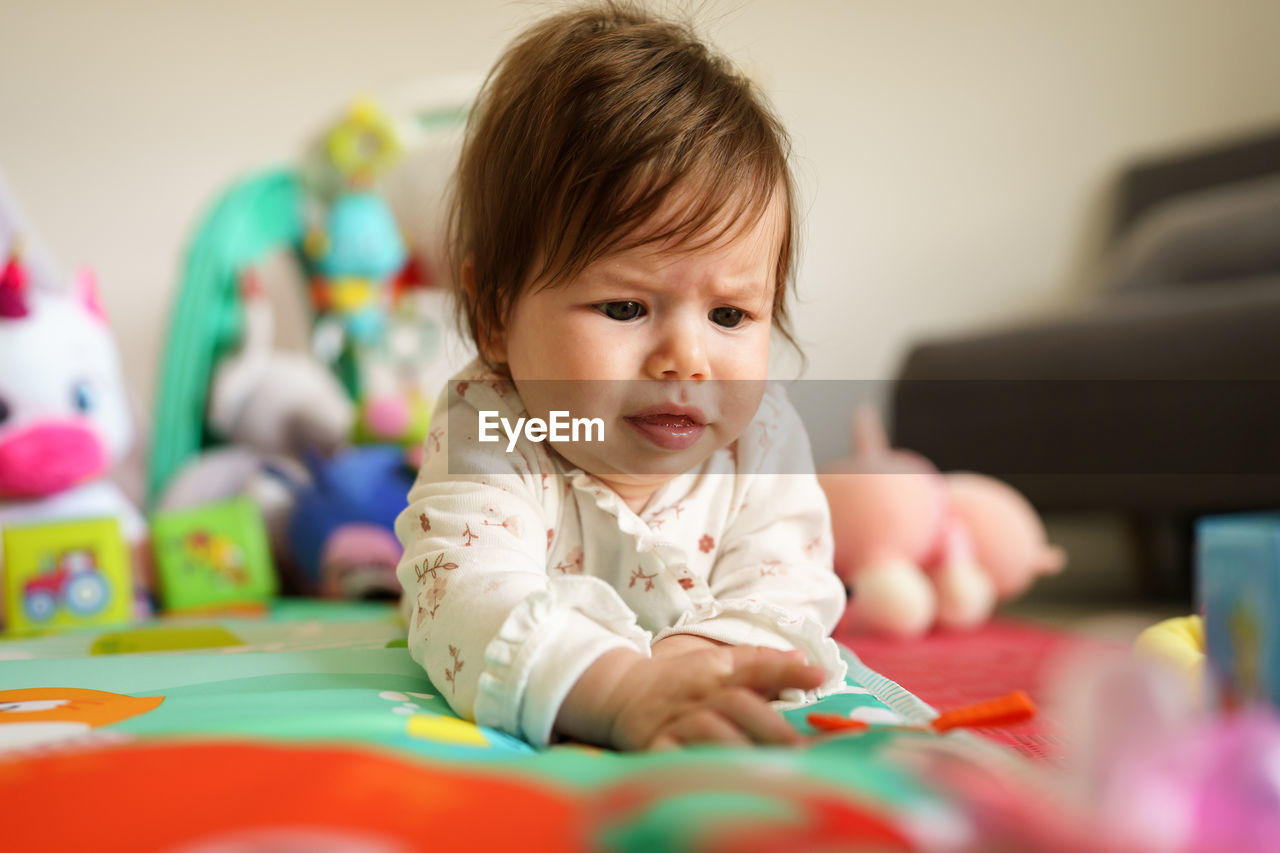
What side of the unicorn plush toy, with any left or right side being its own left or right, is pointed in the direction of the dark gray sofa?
left

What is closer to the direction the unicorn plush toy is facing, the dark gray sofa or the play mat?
the play mat

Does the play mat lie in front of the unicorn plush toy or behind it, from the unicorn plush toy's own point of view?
in front

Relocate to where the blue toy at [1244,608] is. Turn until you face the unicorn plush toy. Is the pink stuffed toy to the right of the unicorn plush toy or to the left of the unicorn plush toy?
right

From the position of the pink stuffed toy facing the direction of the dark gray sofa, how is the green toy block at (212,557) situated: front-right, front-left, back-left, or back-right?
back-left

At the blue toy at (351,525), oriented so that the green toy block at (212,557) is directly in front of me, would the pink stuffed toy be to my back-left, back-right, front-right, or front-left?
back-left

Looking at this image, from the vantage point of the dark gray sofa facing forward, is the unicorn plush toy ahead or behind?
ahead

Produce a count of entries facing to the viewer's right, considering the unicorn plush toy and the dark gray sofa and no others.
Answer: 0

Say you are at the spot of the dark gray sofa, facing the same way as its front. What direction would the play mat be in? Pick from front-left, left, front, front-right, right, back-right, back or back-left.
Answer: front-left

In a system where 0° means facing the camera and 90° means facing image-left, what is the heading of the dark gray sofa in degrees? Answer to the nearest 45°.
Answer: approximately 45°

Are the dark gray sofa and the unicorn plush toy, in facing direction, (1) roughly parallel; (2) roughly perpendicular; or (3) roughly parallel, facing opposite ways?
roughly perpendicular
